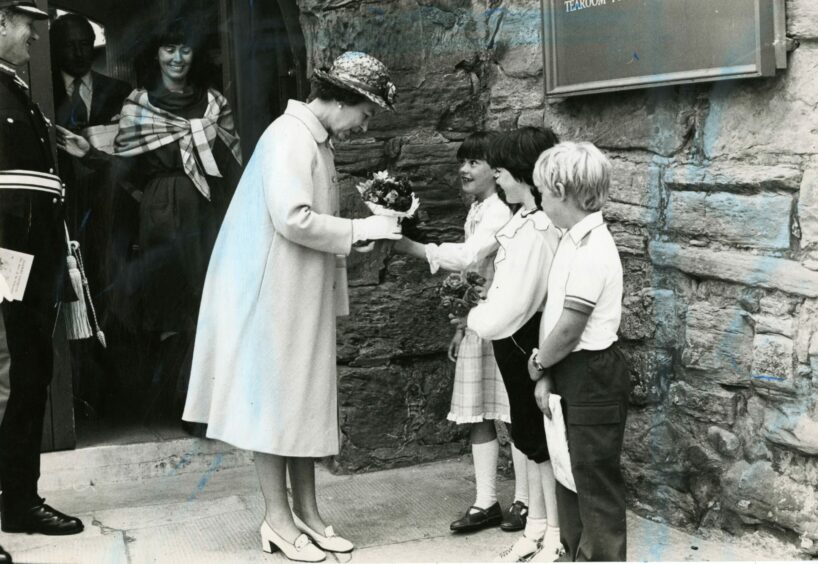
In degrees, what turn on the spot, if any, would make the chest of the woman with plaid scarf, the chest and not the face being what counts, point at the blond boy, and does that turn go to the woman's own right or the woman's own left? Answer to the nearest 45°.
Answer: approximately 45° to the woman's own left

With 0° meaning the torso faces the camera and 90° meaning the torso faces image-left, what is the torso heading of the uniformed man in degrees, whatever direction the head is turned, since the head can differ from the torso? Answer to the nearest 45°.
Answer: approximately 270°

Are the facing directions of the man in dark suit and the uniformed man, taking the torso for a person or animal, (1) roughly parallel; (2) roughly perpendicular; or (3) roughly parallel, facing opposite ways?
roughly perpendicular

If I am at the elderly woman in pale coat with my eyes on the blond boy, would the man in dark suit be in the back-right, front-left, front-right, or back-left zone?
back-left

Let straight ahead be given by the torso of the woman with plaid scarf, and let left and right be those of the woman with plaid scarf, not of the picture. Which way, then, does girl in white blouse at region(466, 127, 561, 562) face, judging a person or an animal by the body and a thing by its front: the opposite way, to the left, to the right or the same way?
to the right

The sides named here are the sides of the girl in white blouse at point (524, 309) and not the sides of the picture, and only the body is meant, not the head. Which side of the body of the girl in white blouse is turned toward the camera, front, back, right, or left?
left

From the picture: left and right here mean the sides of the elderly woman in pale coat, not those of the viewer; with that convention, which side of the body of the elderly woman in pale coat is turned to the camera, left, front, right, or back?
right

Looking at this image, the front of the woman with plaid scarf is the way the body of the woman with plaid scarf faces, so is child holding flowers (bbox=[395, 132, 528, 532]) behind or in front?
in front

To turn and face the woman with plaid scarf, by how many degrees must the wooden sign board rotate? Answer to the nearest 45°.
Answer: approximately 45° to its right

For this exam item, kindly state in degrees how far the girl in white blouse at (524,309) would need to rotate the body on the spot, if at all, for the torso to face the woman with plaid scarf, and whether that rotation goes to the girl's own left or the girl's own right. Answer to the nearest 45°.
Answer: approximately 45° to the girl's own right
